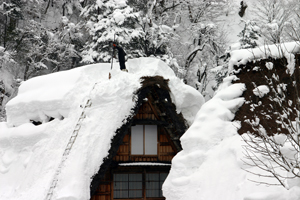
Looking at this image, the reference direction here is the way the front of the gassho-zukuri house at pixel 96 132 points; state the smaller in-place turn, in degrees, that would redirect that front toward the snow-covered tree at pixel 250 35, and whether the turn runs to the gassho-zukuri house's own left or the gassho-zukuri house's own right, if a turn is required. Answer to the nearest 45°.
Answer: approximately 90° to the gassho-zukuri house's own left

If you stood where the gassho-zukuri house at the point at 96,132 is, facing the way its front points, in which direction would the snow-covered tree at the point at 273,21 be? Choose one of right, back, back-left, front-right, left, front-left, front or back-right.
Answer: left

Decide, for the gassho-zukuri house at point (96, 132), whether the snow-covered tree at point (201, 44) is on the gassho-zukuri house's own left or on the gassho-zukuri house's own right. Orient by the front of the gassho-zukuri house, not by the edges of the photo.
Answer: on the gassho-zukuri house's own left

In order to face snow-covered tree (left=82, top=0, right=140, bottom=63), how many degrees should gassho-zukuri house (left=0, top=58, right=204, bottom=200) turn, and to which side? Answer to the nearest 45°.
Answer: approximately 135° to its left

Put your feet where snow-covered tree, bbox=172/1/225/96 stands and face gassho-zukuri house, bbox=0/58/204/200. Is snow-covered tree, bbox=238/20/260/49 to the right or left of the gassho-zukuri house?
left

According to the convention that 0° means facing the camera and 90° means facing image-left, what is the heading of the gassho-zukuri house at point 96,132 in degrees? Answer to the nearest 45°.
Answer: approximately 315°
